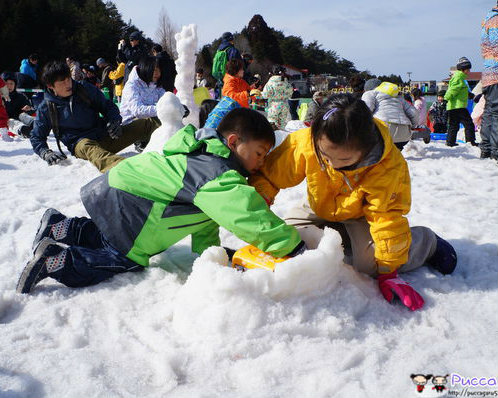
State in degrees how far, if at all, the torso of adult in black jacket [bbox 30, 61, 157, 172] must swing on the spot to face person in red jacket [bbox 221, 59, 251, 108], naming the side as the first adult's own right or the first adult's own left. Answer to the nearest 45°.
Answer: approximately 90° to the first adult's own left

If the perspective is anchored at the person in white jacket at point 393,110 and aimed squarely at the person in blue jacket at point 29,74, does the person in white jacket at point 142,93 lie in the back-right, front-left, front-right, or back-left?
front-left

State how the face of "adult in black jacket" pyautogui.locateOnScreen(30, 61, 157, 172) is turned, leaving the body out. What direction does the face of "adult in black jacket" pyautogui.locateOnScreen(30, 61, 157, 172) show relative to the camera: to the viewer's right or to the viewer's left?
to the viewer's right
